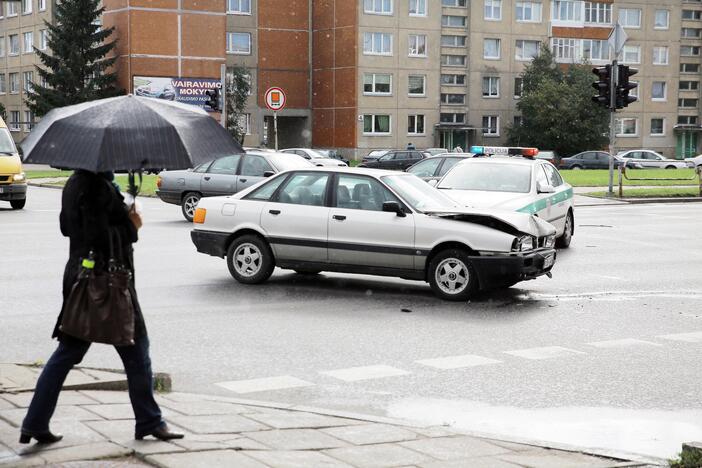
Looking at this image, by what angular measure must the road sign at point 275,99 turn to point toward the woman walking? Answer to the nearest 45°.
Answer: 0° — it already faces them

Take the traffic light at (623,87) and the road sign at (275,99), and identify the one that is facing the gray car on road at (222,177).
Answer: the road sign

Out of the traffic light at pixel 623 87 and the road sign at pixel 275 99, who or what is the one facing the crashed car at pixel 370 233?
the road sign

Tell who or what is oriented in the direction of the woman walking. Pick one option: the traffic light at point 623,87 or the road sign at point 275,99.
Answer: the road sign

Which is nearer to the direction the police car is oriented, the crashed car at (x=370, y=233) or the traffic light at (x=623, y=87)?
the crashed car

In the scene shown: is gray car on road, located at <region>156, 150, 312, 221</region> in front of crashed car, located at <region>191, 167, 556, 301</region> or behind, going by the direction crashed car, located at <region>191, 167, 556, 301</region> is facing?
behind

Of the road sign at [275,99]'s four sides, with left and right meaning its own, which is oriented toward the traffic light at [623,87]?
left

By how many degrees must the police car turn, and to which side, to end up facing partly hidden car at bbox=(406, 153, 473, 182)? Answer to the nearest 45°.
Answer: approximately 135° to its right

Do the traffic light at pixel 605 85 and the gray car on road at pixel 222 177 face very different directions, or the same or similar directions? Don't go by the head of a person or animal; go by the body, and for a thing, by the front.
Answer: very different directions

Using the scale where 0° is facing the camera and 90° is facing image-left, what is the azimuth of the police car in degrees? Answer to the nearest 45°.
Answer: approximately 45°
